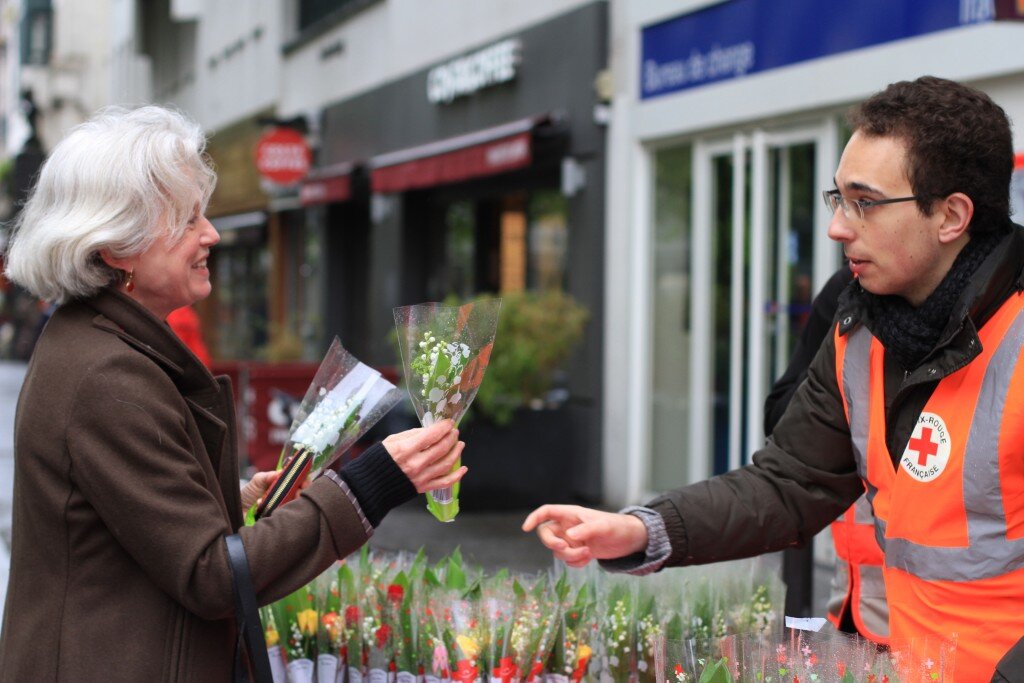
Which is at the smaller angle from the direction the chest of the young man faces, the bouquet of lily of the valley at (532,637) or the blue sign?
the bouquet of lily of the valley

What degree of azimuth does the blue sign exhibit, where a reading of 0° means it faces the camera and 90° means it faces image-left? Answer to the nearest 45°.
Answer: approximately 45°

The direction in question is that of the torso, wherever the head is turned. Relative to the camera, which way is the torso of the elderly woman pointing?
to the viewer's right

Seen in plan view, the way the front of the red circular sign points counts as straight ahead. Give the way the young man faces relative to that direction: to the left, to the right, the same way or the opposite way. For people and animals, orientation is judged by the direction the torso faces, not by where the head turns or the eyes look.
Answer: to the right

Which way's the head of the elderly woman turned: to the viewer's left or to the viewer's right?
to the viewer's right

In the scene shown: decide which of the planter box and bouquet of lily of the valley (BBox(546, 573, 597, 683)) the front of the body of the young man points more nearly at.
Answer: the bouquet of lily of the valley

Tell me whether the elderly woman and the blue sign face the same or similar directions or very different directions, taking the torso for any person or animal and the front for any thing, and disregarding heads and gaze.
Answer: very different directions
